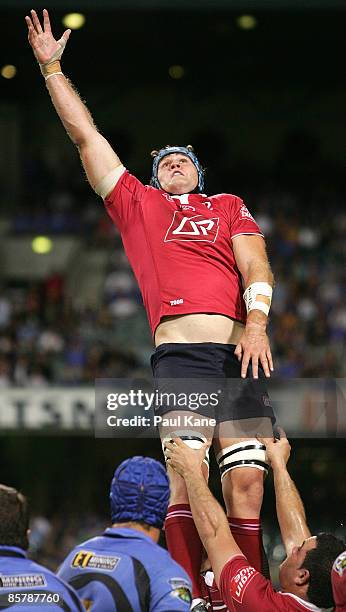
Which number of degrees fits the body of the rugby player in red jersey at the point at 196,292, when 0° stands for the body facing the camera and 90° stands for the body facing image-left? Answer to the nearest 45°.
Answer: approximately 0°

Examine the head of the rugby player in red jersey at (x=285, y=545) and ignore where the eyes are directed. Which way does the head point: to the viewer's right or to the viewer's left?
to the viewer's left

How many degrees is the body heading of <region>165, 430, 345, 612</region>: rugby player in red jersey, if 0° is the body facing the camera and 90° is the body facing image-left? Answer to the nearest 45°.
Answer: approximately 135°
